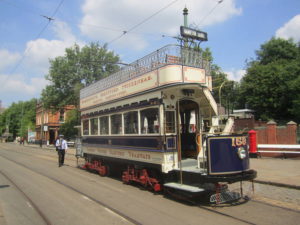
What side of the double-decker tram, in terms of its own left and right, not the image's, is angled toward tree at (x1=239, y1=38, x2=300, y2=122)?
left

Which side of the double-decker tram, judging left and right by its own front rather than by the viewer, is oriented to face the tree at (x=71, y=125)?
back

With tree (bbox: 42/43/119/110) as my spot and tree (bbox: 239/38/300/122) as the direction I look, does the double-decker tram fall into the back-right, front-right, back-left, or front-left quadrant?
front-right

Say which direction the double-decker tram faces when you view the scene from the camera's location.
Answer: facing the viewer and to the right of the viewer

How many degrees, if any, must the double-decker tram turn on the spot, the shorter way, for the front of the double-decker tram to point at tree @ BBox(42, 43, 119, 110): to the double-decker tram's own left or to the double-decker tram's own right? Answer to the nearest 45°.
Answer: approximately 180°

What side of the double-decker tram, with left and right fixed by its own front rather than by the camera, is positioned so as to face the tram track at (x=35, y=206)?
right
